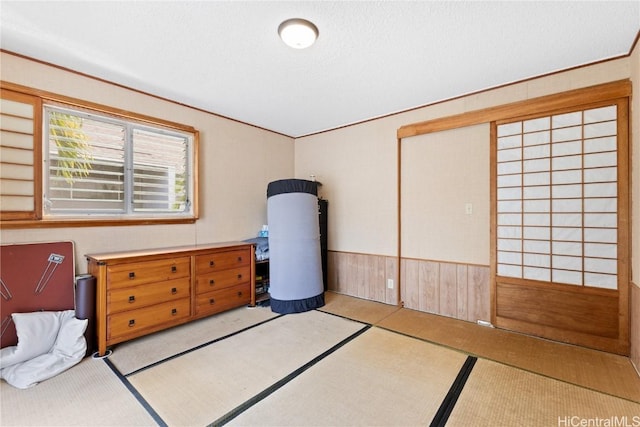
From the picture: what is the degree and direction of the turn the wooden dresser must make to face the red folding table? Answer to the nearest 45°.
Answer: approximately 135° to its right

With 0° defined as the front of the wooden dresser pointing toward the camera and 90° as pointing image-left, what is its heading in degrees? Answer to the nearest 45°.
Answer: approximately 315°

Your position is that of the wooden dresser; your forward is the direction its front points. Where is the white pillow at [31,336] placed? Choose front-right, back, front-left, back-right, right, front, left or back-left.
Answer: back-right

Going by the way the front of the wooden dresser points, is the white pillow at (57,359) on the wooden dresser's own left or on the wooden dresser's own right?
on the wooden dresser's own right
